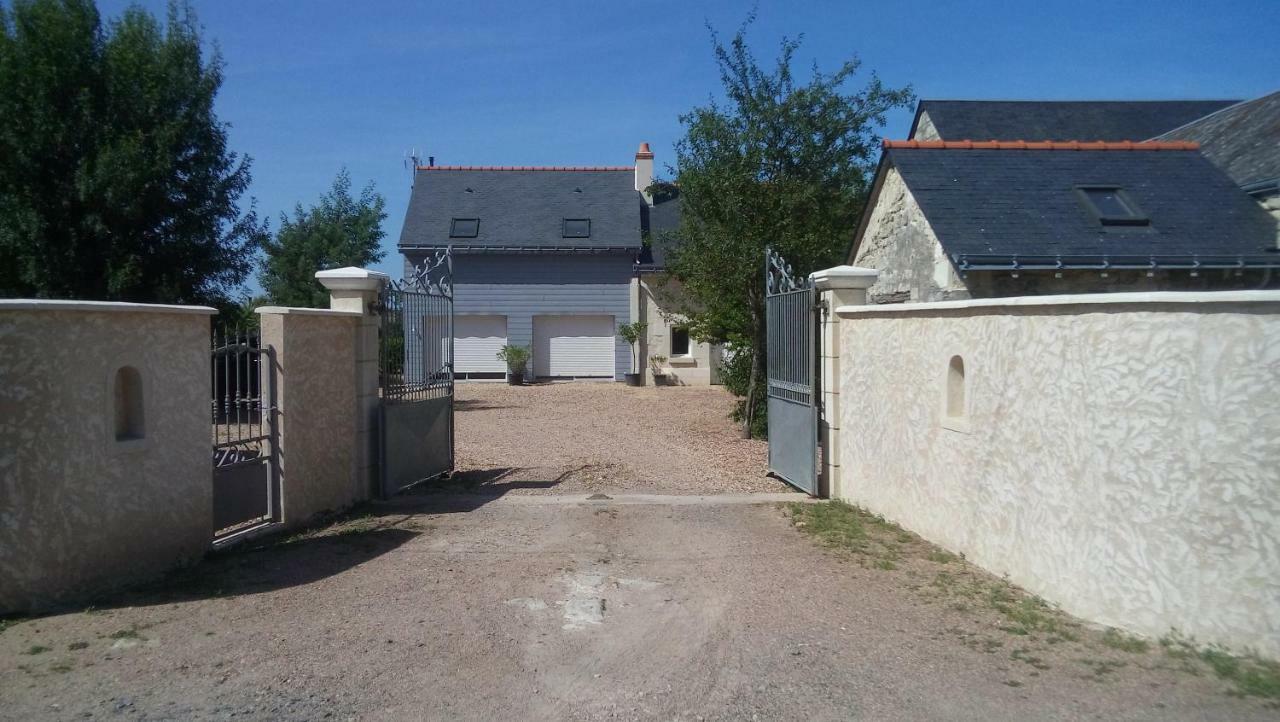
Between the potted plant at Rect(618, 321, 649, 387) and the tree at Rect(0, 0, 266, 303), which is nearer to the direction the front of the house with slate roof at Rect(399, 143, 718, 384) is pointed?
the tree

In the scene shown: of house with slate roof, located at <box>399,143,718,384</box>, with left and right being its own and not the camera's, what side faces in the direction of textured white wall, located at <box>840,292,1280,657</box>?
front

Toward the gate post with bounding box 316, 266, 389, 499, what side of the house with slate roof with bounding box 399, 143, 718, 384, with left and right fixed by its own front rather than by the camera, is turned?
front

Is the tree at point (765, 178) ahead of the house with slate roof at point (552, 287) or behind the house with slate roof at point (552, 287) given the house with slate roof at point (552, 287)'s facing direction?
ahead

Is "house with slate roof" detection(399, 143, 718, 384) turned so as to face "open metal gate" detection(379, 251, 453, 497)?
yes

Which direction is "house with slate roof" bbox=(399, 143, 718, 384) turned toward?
toward the camera

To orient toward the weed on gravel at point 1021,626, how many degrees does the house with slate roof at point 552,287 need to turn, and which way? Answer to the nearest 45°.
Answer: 0° — it already faces it

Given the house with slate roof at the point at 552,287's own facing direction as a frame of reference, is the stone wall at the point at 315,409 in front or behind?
in front

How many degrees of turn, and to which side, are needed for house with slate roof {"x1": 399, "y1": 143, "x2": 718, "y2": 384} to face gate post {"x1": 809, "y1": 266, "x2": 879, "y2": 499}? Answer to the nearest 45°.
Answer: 0° — it already faces it

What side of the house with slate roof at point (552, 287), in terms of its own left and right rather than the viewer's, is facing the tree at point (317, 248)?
right

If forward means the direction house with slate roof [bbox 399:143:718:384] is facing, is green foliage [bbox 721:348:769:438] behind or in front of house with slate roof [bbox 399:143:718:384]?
in front

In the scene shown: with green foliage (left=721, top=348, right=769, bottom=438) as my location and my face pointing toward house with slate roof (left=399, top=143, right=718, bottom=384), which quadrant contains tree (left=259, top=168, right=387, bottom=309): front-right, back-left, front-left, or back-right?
front-left

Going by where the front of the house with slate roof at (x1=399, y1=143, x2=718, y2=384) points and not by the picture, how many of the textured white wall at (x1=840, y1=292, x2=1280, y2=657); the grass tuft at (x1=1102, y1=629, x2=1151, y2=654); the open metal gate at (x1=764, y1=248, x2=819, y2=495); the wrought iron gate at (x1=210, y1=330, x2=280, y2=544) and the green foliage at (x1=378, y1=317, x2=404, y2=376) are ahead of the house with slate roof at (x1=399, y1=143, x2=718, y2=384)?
5
